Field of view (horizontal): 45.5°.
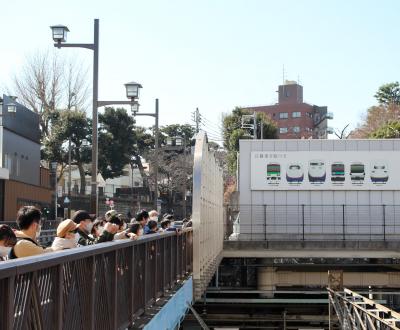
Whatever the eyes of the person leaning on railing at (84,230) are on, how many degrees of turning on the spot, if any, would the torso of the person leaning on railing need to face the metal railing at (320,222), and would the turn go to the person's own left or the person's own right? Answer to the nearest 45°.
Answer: approximately 45° to the person's own left

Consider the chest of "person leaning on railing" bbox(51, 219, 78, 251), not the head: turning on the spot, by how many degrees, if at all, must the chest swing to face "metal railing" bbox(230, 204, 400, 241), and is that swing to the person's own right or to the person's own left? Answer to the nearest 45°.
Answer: approximately 45° to the person's own left

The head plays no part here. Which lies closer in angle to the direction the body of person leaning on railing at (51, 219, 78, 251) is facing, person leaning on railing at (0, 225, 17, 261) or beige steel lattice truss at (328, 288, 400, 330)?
the beige steel lattice truss

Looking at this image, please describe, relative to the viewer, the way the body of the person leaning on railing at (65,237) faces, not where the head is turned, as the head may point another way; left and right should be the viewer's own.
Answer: facing to the right of the viewer

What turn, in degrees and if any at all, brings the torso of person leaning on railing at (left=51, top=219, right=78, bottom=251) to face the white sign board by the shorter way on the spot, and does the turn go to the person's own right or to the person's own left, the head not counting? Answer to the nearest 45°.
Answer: approximately 45° to the person's own left

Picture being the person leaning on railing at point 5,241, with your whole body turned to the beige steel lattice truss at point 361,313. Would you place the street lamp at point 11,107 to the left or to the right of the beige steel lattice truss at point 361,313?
left

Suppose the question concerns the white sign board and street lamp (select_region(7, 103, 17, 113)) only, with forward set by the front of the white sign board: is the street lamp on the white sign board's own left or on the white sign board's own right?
on the white sign board's own right

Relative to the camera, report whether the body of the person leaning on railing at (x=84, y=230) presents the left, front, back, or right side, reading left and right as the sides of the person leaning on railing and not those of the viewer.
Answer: right
